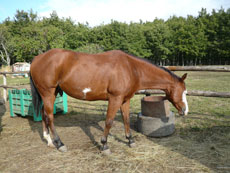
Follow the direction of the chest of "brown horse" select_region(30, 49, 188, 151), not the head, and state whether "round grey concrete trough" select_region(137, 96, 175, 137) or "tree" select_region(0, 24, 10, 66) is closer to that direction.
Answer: the round grey concrete trough

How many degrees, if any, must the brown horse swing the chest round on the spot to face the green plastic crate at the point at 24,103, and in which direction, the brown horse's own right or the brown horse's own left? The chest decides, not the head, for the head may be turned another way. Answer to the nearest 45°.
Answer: approximately 135° to the brown horse's own left

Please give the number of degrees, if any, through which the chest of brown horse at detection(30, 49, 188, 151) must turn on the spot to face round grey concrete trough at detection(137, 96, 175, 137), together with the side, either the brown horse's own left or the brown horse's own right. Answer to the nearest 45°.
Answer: approximately 45° to the brown horse's own left

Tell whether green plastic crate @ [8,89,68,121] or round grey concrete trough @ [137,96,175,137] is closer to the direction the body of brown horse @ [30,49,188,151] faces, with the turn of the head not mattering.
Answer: the round grey concrete trough

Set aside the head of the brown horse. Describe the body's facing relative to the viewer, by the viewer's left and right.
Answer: facing to the right of the viewer
